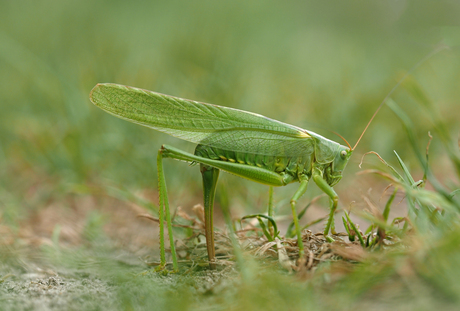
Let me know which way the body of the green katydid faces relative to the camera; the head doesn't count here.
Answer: to the viewer's right
